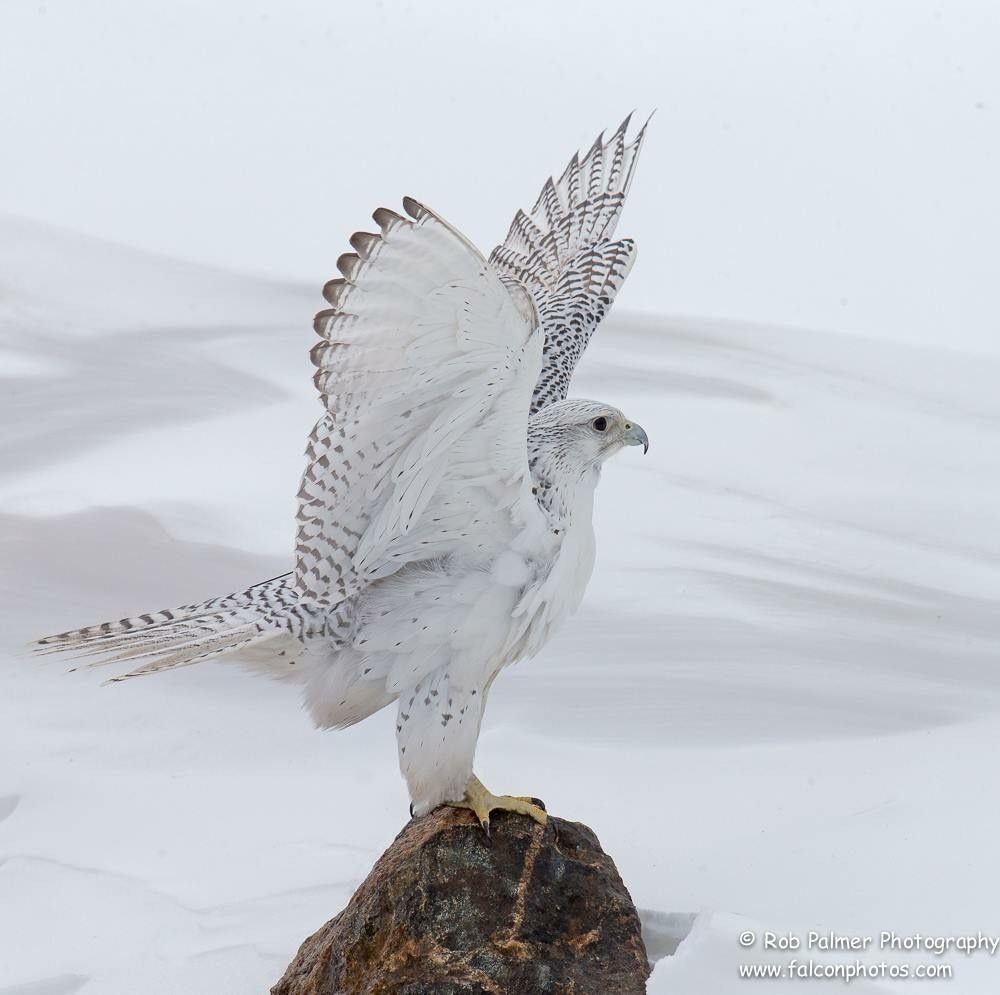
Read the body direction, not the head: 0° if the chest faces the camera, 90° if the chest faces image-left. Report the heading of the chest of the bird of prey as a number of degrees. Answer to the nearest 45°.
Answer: approximately 270°
